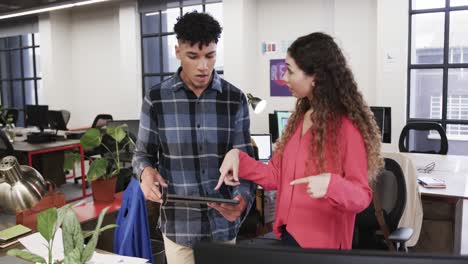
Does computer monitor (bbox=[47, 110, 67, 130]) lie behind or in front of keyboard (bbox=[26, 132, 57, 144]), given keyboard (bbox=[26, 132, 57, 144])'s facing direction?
behind

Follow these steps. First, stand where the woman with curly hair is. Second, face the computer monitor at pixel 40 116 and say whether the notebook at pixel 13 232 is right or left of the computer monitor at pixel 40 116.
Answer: left

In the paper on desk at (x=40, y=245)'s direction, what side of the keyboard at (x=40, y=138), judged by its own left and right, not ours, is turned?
front

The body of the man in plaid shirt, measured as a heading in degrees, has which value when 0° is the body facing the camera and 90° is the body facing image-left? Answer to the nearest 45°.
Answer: approximately 0°

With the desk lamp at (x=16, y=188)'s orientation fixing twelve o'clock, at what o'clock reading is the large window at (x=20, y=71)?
The large window is roughly at 9 o'clock from the desk lamp.

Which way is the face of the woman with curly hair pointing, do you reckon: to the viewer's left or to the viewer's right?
to the viewer's left

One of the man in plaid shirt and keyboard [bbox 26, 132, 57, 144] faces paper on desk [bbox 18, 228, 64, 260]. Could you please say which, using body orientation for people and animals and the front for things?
the keyboard

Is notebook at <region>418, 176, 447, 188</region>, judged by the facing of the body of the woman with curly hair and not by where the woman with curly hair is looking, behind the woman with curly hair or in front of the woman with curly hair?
behind
